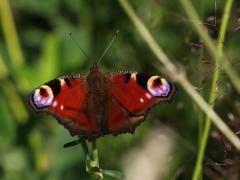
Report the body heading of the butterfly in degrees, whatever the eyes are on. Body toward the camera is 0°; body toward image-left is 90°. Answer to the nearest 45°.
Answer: approximately 180°
